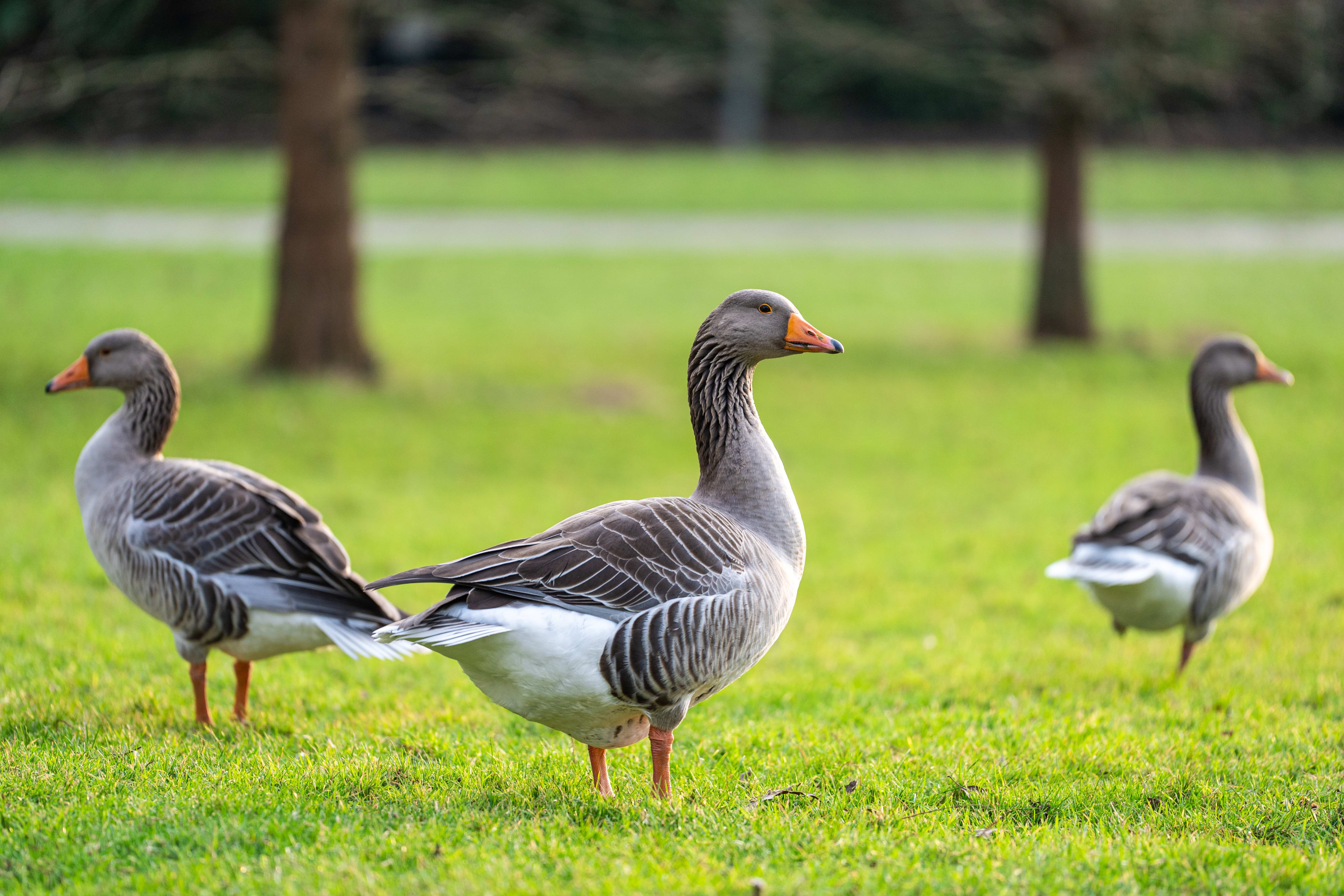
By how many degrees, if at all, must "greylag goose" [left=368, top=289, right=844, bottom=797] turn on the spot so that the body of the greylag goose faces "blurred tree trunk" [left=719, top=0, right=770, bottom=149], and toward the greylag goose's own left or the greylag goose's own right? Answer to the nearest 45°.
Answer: approximately 90° to the greylag goose's own left

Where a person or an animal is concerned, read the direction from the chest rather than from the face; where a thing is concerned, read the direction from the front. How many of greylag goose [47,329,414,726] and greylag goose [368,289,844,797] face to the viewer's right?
1

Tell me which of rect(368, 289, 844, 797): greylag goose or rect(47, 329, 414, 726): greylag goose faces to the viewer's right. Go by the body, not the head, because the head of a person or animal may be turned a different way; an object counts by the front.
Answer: rect(368, 289, 844, 797): greylag goose

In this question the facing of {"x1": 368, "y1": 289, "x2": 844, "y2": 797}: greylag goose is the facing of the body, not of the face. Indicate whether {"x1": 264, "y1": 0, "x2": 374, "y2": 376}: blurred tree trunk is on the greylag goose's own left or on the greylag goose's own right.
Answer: on the greylag goose's own left

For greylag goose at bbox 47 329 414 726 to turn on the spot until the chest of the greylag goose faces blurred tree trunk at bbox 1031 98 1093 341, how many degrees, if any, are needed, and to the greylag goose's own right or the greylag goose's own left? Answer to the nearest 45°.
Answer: approximately 135° to the greylag goose's own right

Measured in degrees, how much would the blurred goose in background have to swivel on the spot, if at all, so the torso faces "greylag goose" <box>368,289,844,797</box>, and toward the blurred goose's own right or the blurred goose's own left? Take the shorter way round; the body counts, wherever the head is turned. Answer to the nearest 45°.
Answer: approximately 180°

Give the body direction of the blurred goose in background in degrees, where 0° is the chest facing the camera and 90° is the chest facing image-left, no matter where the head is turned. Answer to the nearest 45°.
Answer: approximately 225°

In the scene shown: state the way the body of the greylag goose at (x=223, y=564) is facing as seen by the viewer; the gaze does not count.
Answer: to the viewer's left

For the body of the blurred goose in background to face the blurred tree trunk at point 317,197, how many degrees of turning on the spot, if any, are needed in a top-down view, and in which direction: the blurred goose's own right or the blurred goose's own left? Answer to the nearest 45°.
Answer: approximately 90° to the blurred goose's own left

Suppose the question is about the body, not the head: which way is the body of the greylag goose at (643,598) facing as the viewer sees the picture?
to the viewer's right
